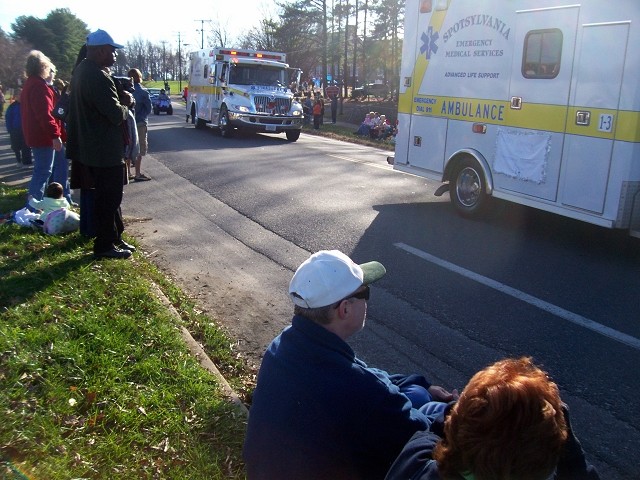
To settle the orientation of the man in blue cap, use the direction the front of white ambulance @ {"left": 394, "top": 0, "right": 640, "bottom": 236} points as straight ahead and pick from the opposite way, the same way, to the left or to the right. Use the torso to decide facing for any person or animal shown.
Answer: to the left

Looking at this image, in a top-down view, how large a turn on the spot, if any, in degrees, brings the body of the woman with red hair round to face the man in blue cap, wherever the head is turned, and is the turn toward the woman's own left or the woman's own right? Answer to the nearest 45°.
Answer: approximately 45° to the woman's own left

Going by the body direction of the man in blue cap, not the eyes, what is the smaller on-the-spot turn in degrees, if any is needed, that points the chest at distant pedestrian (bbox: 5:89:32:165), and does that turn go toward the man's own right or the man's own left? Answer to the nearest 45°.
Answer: approximately 90° to the man's own left

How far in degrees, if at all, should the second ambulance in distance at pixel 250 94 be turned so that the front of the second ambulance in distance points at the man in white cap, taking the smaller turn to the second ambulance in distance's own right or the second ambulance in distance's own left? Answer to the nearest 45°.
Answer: approximately 45° to the second ambulance in distance's own right

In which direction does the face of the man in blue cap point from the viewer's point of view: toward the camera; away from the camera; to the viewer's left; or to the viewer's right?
to the viewer's right

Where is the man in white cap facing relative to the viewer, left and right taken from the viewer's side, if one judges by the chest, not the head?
facing away from the viewer and to the right of the viewer

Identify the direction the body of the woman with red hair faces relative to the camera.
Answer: away from the camera

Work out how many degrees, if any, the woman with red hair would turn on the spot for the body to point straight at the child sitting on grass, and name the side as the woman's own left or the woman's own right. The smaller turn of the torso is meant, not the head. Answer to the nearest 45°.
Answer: approximately 45° to the woman's own left

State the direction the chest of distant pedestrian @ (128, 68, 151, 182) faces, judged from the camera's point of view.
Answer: to the viewer's right

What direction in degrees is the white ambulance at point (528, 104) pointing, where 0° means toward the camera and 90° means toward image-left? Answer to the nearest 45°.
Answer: approximately 315°

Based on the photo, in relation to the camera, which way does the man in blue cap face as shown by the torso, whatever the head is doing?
to the viewer's right

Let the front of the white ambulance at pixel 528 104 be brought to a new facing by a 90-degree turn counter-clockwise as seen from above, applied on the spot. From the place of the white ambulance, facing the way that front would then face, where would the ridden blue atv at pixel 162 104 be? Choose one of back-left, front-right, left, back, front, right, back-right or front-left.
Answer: left
